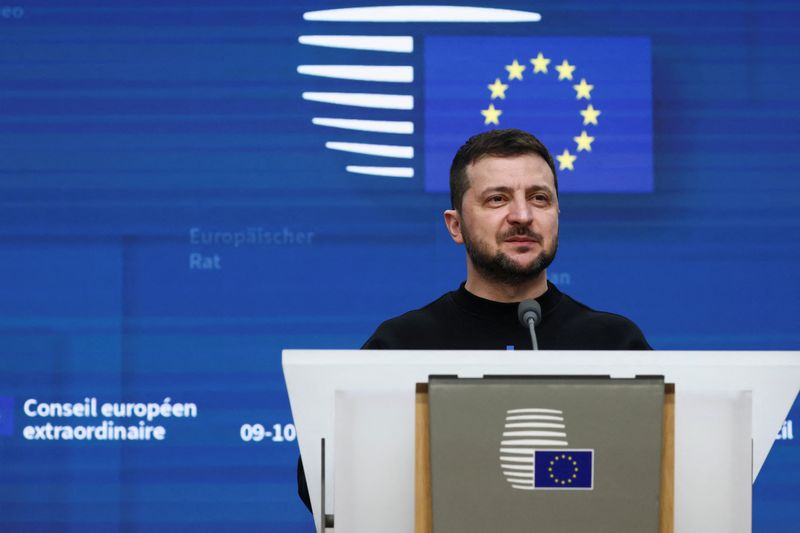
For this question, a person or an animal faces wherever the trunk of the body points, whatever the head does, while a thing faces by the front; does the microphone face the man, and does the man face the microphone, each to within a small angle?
yes

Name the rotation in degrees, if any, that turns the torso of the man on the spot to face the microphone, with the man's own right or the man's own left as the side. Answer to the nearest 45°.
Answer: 0° — they already face it

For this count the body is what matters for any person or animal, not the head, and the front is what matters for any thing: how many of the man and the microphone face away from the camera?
1

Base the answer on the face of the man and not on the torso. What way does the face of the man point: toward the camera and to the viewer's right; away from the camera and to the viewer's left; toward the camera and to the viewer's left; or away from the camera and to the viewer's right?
toward the camera and to the viewer's right

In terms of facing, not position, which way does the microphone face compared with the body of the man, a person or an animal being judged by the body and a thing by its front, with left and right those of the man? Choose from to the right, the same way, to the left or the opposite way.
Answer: the opposite way

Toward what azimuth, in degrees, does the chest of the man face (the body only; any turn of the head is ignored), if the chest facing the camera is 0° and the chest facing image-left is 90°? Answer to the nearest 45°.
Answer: approximately 0°

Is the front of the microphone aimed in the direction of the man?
yes

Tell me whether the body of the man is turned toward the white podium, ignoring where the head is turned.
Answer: yes

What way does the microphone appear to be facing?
away from the camera

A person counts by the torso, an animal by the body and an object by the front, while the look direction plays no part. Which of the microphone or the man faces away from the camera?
the microphone
